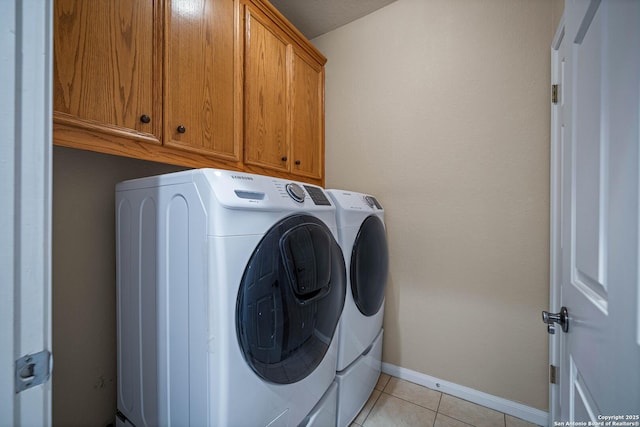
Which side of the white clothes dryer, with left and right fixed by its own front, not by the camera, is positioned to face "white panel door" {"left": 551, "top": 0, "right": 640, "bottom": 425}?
front

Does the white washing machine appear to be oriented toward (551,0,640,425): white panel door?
yes

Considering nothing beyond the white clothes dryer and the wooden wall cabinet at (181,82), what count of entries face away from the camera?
0

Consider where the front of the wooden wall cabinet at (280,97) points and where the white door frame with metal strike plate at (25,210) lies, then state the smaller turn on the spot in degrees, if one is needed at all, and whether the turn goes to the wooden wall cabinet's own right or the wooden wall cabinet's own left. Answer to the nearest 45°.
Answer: approximately 45° to the wooden wall cabinet's own right

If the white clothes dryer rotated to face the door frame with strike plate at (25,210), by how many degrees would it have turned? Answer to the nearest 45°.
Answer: approximately 90° to its right

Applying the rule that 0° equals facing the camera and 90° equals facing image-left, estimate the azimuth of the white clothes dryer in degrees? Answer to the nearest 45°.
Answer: approximately 315°

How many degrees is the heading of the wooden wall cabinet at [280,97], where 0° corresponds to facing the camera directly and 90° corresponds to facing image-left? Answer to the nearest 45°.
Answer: approximately 315°

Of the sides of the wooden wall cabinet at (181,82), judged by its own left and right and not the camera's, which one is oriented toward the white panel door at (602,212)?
front

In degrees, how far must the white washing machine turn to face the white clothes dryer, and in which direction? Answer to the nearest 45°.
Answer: approximately 90° to its left

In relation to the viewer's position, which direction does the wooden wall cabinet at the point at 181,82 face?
facing the viewer and to the right of the viewer

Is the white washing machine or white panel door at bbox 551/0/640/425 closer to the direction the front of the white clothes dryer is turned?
the white panel door
